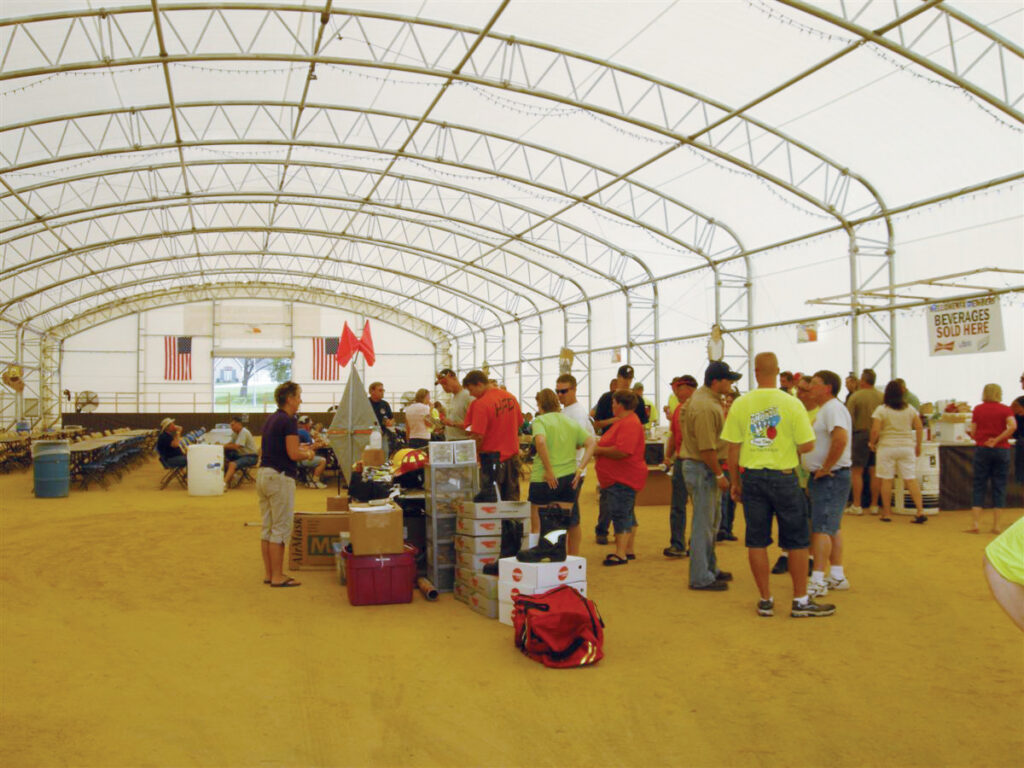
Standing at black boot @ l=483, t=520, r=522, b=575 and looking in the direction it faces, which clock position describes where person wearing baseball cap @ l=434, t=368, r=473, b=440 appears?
The person wearing baseball cap is roughly at 4 o'clock from the black boot.

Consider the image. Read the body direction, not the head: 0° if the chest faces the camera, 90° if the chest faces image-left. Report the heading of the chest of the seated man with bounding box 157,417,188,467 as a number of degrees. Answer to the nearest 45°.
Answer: approximately 270°

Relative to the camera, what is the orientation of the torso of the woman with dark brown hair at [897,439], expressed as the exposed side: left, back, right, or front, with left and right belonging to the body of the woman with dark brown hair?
back

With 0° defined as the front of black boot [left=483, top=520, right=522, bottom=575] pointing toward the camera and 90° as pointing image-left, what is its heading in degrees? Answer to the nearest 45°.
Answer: approximately 45°

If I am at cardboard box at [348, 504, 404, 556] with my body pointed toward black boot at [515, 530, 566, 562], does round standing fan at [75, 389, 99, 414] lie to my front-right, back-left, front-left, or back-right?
back-left

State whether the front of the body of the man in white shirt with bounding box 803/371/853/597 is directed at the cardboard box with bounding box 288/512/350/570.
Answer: yes

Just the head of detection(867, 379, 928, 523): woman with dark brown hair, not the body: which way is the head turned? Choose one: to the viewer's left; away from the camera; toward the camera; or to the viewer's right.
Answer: away from the camera

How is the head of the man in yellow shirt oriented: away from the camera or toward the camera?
away from the camera

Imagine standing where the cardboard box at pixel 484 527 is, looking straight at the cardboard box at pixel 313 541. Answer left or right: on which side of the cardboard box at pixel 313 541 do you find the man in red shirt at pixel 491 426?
right

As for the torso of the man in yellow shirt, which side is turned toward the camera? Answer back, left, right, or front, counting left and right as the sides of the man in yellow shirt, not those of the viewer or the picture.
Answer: back

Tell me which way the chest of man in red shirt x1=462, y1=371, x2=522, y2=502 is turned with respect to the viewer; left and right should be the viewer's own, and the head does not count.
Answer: facing away from the viewer and to the left of the viewer

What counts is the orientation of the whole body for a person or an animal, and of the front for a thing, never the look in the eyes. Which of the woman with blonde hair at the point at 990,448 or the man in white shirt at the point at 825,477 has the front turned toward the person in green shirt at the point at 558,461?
the man in white shirt

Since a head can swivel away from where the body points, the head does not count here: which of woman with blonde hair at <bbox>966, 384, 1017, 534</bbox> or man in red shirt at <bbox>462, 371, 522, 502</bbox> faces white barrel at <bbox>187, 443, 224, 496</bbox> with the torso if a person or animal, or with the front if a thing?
the man in red shirt
